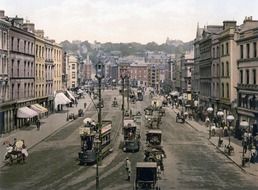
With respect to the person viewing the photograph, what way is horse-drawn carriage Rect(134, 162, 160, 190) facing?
facing away from the viewer
